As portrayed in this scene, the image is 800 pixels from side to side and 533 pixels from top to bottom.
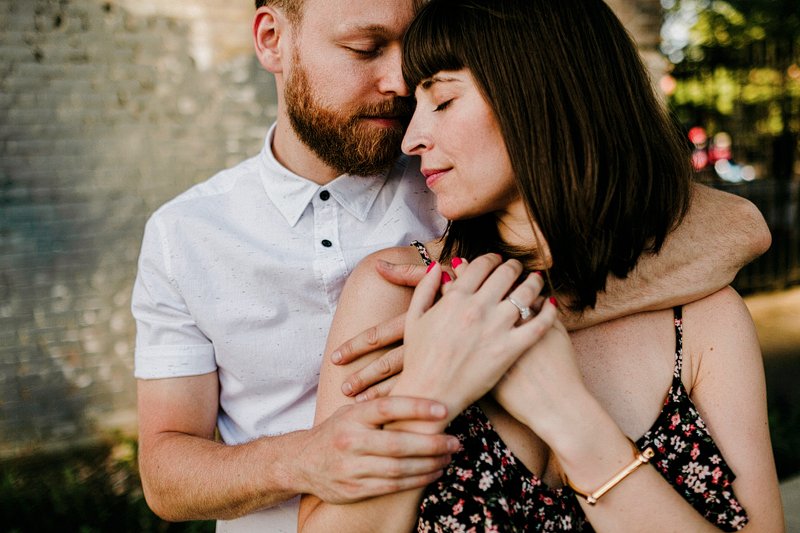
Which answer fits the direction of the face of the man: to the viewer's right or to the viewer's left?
to the viewer's right

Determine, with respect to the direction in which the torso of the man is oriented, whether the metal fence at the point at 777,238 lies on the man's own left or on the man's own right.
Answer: on the man's own left

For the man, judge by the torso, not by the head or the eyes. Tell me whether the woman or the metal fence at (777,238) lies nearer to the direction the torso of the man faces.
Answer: the woman

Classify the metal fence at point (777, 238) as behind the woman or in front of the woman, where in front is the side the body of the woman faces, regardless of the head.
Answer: behind
